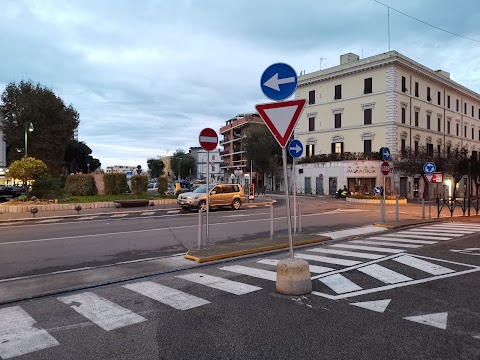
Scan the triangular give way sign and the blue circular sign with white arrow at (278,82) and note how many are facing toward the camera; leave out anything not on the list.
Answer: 2

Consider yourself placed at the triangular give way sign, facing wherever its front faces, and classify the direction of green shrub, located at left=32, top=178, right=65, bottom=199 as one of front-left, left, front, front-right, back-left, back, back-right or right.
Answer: back-right

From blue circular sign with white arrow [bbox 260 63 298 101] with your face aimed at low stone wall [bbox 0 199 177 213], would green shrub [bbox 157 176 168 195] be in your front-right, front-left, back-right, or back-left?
front-right

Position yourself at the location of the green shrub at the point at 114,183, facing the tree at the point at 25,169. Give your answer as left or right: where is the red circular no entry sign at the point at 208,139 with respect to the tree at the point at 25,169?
left

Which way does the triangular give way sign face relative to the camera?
toward the camera

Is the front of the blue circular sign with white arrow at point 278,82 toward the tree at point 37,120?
no

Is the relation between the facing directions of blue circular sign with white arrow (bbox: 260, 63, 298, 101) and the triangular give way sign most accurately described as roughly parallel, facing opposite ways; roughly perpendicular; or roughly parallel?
roughly parallel

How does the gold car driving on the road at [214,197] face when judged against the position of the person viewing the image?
facing the viewer and to the left of the viewer

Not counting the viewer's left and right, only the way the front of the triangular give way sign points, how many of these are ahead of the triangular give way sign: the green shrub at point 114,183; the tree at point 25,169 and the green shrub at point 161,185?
0
